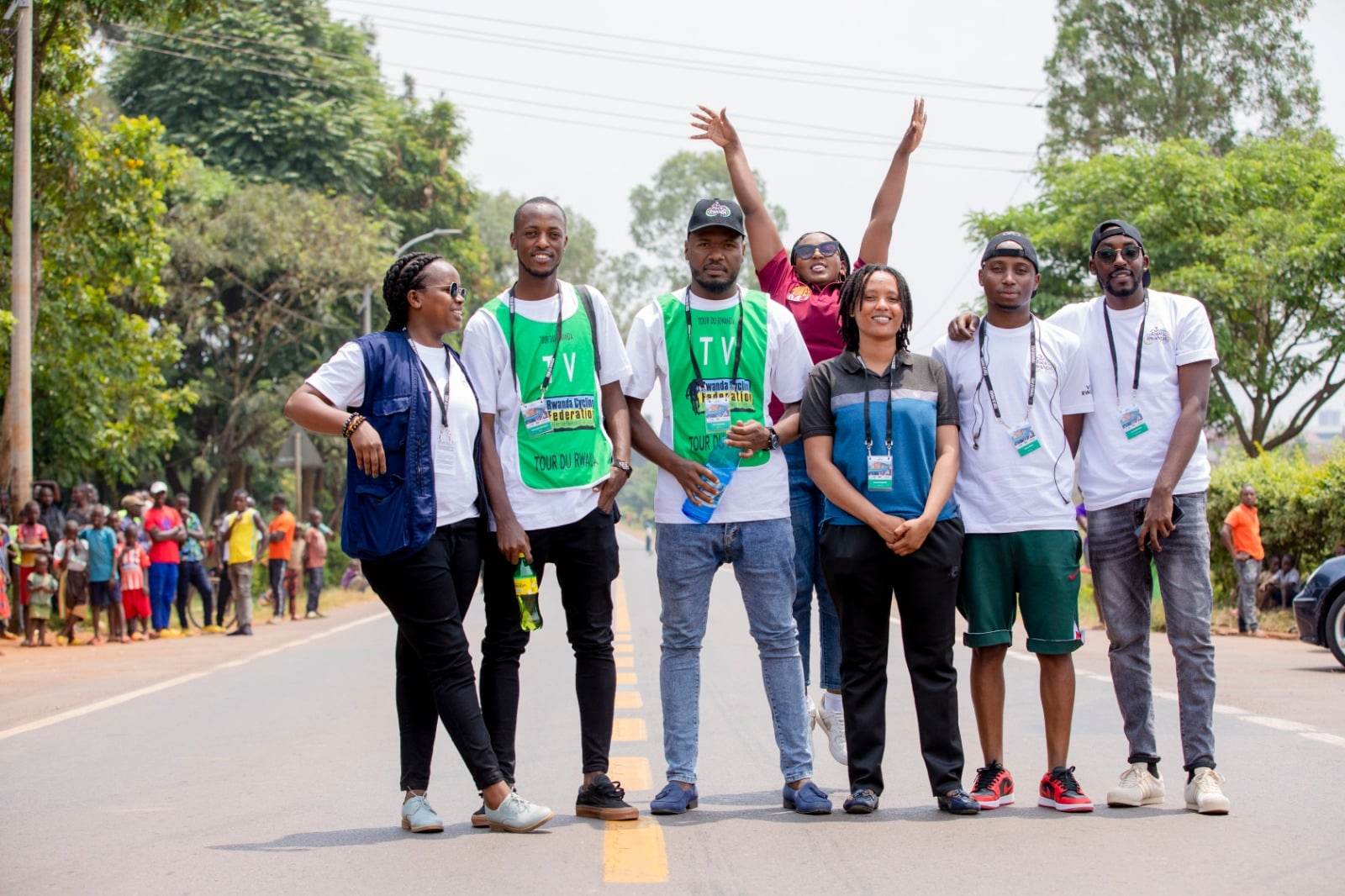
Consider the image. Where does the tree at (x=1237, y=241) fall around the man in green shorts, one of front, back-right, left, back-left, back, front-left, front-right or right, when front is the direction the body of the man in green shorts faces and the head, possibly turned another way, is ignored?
back

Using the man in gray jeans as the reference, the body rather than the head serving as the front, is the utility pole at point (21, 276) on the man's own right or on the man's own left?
on the man's own right

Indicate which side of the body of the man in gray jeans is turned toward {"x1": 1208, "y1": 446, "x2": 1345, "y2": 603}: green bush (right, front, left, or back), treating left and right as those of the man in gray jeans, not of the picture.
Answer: back

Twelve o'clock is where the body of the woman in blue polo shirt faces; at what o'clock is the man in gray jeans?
The man in gray jeans is roughly at 8 o'clock from the woman in blue polo shirt.

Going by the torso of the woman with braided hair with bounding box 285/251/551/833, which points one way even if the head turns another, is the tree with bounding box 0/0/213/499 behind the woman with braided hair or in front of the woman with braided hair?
behind

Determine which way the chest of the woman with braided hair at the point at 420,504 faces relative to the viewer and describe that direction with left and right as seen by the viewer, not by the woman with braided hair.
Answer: facing the viewer and to the right of the viewer

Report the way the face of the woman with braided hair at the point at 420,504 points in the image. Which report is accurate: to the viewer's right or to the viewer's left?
to the viewer's right

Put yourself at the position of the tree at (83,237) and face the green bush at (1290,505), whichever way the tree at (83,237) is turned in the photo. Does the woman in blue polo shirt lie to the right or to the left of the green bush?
right

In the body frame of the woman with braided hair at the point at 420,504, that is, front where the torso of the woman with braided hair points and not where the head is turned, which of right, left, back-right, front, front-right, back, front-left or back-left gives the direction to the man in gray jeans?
front-left

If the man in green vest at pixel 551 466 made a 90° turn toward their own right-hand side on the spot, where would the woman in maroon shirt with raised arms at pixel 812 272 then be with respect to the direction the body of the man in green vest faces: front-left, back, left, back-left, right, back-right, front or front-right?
back-right
